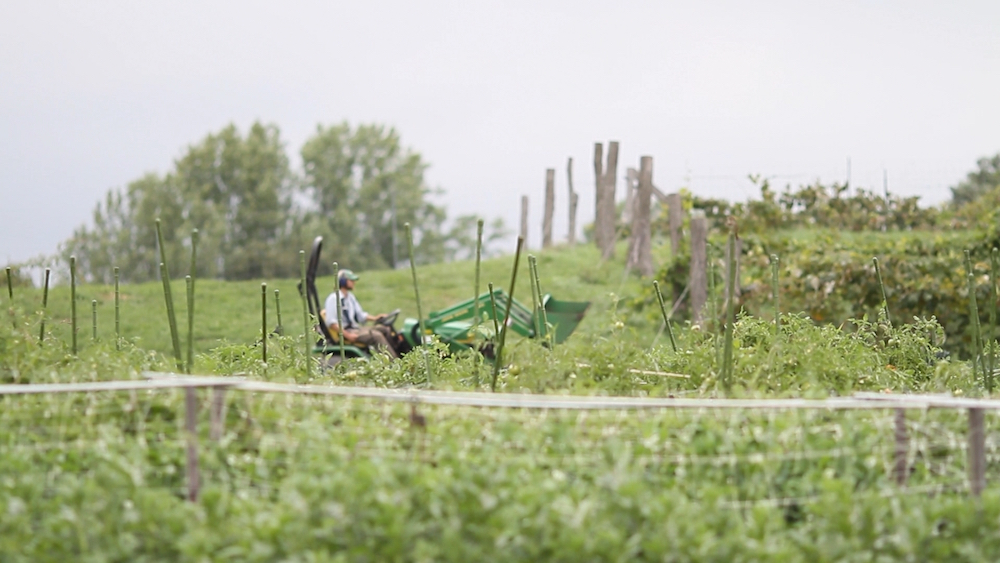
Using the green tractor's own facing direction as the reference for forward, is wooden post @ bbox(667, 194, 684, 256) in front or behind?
in front

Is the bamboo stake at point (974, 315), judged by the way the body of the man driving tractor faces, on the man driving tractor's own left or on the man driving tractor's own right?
on the man driving tractor's own right

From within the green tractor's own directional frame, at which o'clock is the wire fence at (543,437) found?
The wire fence is roughly at 3 o'clock from the green tractor.

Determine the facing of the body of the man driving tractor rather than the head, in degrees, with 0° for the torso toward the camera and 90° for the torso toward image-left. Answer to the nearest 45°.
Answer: approximately 270°

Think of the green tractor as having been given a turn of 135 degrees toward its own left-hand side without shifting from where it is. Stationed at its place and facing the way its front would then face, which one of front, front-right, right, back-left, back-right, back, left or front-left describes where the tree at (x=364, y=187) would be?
front-right

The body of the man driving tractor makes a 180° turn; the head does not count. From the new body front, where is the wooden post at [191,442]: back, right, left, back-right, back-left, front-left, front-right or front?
left

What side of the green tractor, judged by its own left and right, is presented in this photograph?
right

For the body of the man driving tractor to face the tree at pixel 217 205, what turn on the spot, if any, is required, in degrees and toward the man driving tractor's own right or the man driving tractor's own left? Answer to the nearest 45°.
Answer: approximately 90° to the man driving tractor's own left

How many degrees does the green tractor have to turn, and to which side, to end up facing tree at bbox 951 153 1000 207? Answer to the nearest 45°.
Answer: approximately 45° to its left

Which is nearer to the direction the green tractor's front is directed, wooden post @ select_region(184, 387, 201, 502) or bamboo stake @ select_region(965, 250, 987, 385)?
the bamboo stake

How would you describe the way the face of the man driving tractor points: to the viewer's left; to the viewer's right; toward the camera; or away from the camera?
to the viewer's right

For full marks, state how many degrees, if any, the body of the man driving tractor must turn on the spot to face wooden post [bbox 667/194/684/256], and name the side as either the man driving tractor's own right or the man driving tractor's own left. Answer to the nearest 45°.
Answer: approximately 45° to the man driving tractor's own left

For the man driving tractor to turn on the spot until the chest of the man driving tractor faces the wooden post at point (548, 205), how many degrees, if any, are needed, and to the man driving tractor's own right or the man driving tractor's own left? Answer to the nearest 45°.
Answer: approximately 90° to the man driving tractor's own left
